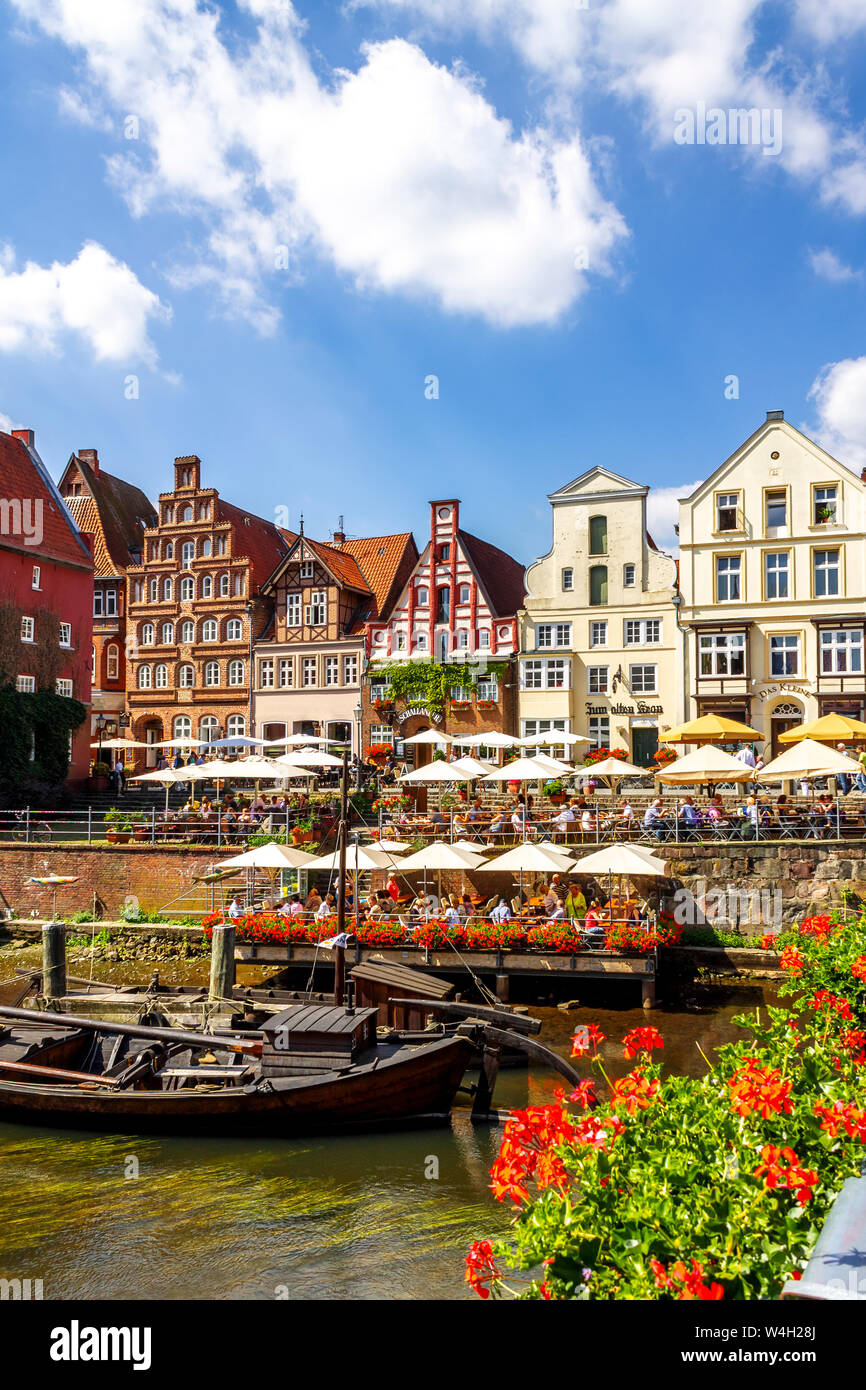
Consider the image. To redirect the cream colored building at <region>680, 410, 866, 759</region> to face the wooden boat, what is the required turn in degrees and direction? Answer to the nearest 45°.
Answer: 0° — it already faces it

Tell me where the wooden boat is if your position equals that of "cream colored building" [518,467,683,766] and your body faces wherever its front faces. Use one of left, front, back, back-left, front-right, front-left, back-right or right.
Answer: front

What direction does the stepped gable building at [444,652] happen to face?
toward the camera

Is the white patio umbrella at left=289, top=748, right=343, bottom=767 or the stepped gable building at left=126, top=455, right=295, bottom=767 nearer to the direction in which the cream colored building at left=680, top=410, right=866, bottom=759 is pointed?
the white patio umbrella

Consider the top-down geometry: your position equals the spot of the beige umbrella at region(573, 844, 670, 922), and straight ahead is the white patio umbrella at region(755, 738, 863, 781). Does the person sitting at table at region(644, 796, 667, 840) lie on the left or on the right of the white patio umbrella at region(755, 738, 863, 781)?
left

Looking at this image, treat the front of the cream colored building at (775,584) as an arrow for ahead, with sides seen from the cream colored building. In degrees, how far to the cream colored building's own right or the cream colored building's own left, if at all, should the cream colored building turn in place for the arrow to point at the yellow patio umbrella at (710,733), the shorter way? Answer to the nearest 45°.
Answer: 0° — it already faces it

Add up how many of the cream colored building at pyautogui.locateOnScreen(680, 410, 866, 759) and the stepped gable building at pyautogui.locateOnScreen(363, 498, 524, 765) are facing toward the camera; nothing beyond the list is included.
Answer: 2

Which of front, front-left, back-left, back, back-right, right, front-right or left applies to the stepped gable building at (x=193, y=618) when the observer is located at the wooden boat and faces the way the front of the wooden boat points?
left

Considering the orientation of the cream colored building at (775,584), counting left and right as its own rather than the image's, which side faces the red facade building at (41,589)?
right

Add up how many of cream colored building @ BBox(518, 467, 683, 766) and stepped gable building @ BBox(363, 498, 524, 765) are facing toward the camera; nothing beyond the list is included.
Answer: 2

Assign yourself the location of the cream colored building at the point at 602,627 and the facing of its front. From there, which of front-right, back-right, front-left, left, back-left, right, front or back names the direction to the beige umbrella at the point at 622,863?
front

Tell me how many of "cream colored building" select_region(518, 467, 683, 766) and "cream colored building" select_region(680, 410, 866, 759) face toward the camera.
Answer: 2

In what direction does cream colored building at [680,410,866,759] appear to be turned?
toward the camera
